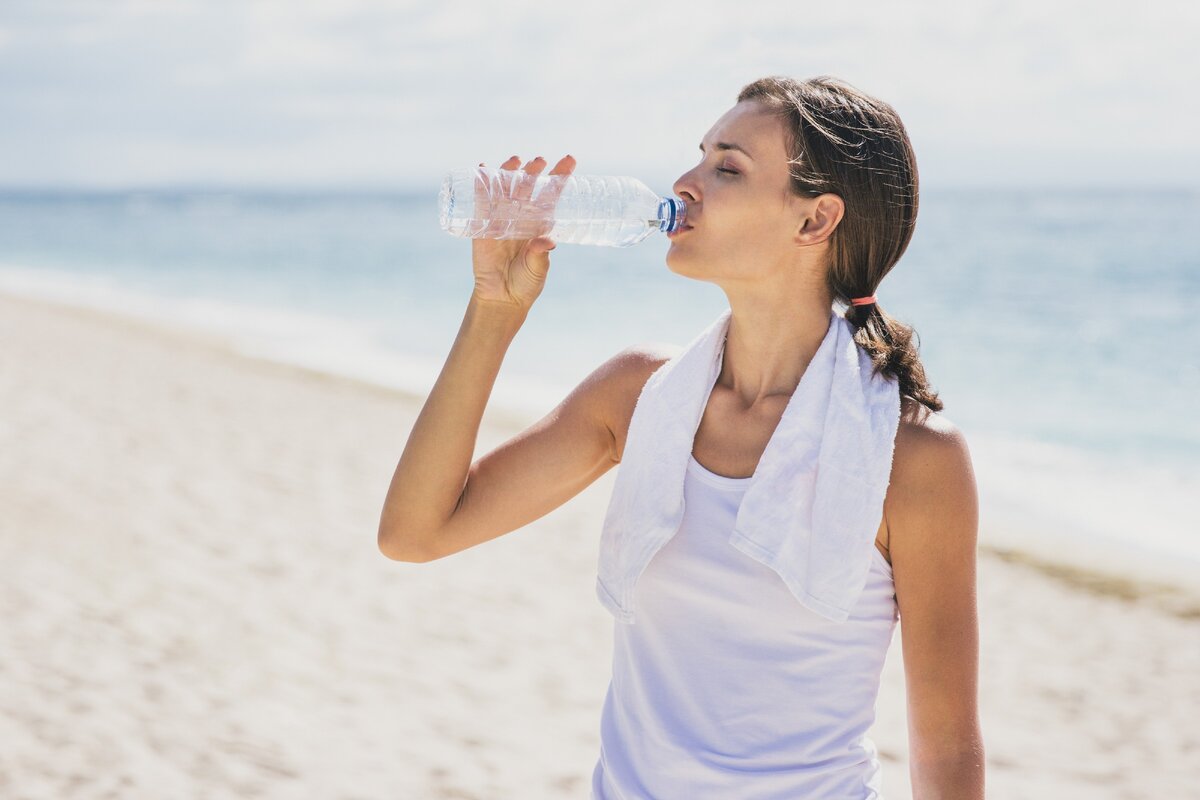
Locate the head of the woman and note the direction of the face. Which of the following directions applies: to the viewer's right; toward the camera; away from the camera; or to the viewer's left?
to the viewer's left

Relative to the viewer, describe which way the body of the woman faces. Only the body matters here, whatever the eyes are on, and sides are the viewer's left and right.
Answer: facing the viewer and to the left of the viewer
